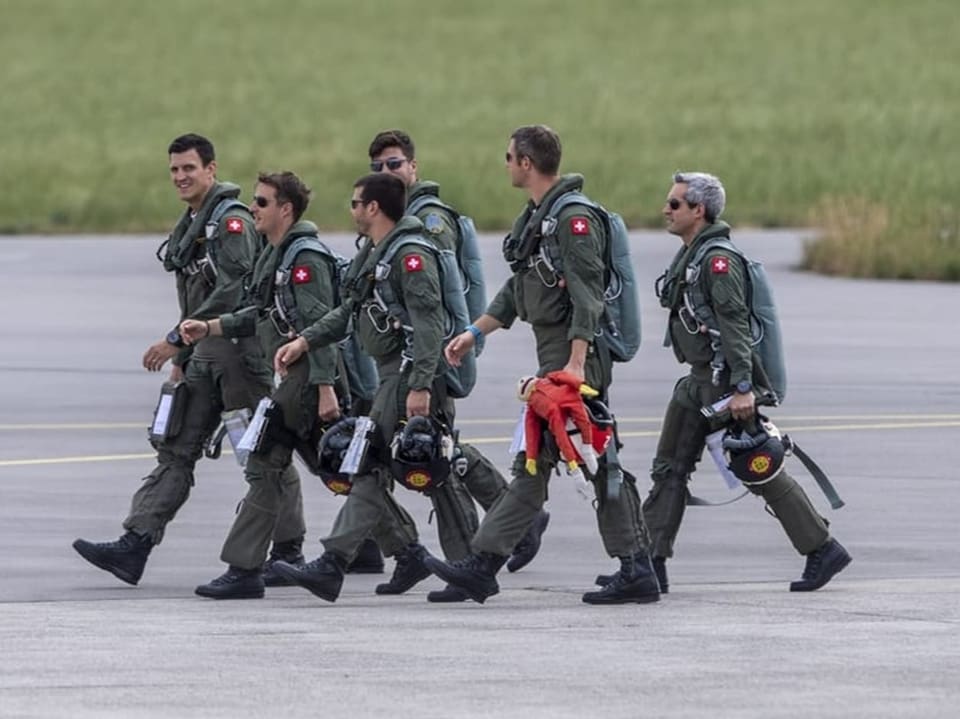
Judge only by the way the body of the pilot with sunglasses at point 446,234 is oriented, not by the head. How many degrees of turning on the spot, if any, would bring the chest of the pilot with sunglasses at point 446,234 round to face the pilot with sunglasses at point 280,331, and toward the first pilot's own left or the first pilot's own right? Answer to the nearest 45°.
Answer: approximately 45° to the first pilot's own left

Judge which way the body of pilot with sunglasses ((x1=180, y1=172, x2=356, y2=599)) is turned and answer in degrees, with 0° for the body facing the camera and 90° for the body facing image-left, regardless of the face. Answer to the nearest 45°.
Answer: approximately 90°

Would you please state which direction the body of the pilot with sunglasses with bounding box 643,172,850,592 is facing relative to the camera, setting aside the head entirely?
to the viewer's left

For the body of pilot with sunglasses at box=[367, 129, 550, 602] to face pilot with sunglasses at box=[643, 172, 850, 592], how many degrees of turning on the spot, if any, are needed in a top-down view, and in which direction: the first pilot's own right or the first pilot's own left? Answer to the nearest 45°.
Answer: approximately 135° to the first pilot's own left

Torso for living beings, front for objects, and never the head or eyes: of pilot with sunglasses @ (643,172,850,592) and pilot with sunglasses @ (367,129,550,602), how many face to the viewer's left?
2

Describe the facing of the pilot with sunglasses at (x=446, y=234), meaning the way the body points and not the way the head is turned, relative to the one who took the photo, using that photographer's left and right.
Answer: facing to the left of the viewer

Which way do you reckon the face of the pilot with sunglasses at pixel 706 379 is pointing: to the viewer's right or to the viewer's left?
to the viewer's left
